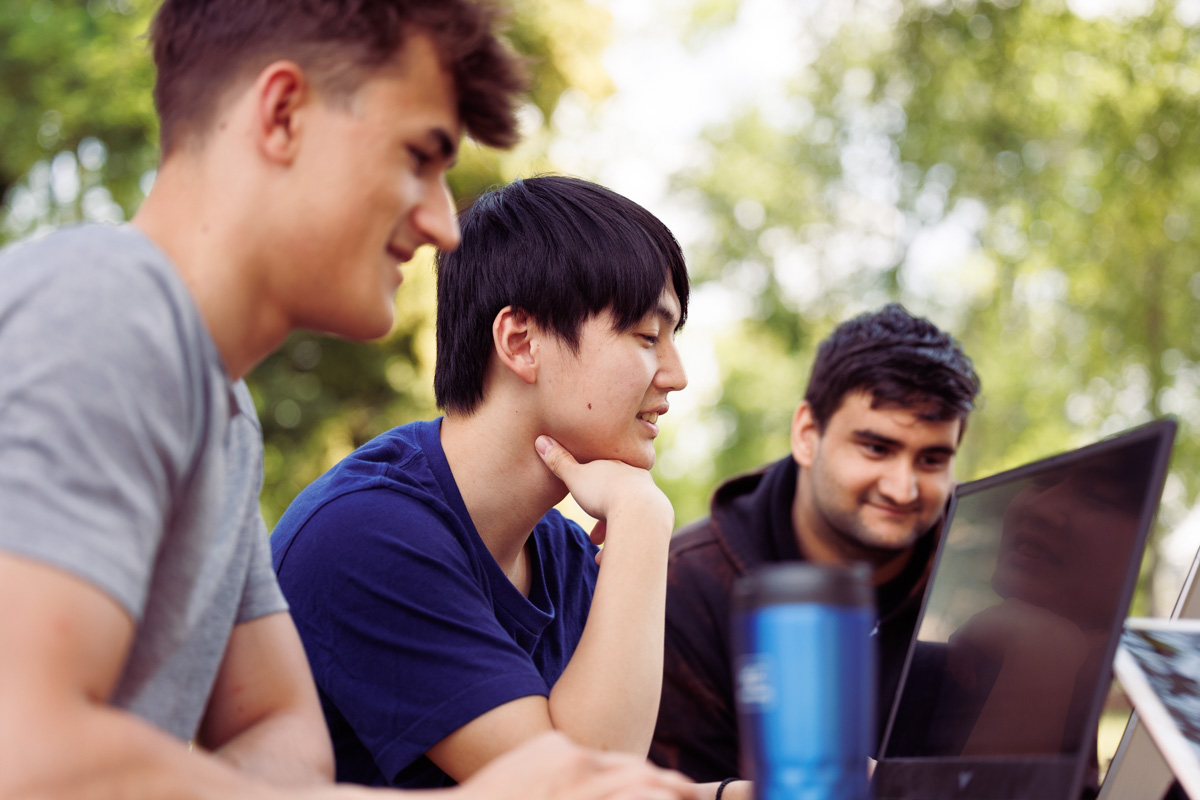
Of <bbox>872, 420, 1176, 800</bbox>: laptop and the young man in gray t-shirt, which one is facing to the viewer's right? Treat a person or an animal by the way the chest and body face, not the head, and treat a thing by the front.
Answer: the young man in gray t-shirt

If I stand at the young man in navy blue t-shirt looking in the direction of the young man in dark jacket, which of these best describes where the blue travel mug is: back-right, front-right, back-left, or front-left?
back-right

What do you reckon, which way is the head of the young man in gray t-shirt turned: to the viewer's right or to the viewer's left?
to the viewer's right

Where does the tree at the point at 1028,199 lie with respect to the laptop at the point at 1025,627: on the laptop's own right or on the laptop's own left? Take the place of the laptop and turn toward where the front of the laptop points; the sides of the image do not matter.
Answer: on the laptop's own right

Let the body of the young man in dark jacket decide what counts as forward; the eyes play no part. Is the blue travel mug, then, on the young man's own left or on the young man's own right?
on the young man's own right

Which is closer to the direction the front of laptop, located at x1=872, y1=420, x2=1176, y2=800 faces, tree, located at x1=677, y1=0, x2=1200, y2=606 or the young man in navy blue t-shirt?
the young man in navy blue t-shirt

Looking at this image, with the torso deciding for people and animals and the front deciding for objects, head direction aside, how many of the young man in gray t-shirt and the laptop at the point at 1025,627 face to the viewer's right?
1

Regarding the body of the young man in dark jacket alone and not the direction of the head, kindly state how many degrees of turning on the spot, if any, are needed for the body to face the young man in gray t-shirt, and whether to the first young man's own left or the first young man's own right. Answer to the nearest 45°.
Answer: approximately 45° to the first young man's own right

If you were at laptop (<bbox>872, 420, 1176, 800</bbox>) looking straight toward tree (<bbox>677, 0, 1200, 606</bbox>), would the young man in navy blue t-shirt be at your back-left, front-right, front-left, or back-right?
front-left

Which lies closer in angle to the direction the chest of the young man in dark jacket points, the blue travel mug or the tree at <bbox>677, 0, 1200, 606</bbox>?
the blue travel mug

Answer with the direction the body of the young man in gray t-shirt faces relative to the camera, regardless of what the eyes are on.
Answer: to the viewer's right

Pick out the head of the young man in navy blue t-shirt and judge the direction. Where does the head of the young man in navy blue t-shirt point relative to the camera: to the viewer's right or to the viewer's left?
to the viewer's right

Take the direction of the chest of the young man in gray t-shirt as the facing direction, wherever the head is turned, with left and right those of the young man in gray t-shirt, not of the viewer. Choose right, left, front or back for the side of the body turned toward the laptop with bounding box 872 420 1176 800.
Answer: front

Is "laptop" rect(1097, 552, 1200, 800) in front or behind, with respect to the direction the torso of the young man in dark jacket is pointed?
in front
